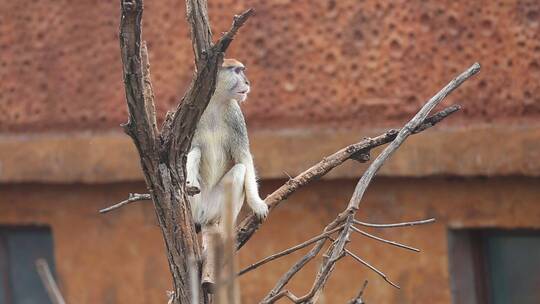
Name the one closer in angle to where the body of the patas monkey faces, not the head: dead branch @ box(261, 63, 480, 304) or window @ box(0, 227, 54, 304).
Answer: the dead branch

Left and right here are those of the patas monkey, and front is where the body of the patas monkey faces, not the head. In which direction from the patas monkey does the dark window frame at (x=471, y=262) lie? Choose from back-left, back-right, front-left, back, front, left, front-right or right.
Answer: left

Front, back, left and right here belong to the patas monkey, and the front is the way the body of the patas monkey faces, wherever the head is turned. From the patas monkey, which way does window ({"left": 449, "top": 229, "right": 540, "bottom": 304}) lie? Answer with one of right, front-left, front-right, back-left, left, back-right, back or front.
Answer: left

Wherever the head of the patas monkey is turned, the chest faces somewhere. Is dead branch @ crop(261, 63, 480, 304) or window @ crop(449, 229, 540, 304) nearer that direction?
the dead branch

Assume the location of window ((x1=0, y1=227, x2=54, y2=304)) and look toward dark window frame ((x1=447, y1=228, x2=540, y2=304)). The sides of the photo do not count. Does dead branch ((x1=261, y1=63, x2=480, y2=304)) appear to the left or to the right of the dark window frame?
right

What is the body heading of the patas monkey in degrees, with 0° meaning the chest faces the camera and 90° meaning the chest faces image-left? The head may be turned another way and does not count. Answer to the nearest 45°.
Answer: approximately 315°

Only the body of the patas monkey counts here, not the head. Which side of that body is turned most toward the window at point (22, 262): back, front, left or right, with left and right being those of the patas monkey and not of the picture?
back
